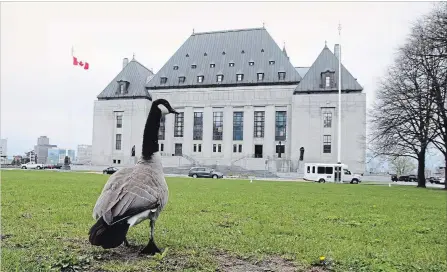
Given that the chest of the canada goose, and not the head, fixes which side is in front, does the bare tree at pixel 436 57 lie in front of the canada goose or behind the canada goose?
in front

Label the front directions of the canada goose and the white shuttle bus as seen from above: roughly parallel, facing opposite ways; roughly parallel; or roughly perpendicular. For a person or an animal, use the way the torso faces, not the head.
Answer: roughly perpendicular

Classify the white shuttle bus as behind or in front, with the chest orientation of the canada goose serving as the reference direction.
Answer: in front

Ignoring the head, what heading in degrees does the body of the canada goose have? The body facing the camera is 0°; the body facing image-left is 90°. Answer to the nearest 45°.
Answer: approximately 225°

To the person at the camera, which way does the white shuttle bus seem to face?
facing to the right of the viewer

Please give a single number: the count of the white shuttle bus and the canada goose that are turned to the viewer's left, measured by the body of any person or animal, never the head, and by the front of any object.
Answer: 0

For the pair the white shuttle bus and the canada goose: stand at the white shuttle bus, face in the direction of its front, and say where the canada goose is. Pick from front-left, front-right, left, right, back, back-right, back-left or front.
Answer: right
